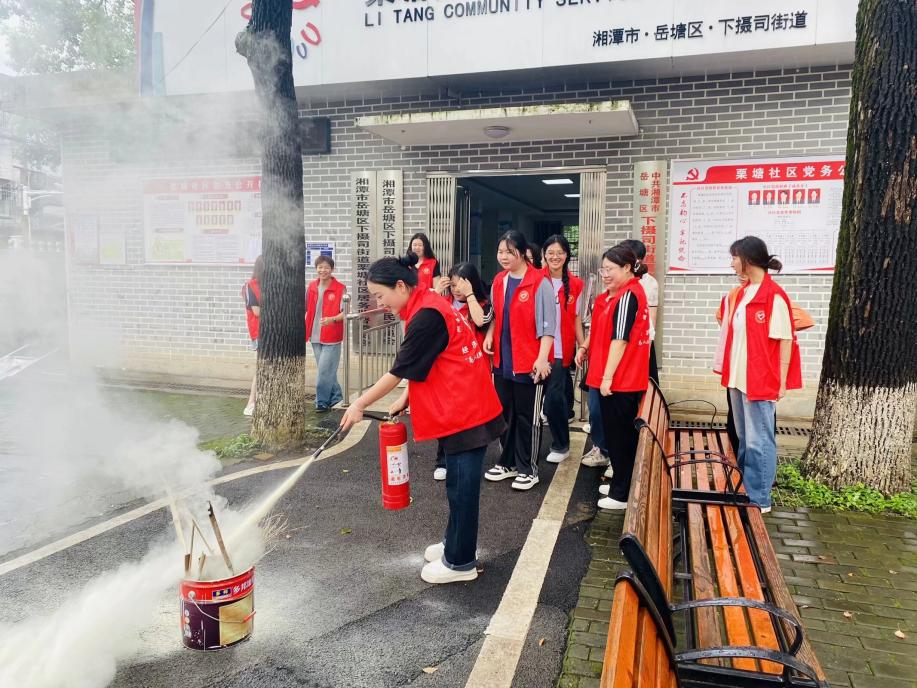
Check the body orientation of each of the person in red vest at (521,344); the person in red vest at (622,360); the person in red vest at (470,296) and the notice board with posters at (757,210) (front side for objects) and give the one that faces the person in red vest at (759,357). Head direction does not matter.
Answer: the notice board with posters

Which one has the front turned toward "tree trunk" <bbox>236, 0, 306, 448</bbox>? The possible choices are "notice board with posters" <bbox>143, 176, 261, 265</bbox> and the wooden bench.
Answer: the notice board with posters

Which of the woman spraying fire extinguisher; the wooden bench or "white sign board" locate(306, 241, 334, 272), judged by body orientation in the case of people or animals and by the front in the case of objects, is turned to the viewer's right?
the wooden bench

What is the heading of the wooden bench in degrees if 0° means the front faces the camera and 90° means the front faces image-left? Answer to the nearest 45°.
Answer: approximately 270°

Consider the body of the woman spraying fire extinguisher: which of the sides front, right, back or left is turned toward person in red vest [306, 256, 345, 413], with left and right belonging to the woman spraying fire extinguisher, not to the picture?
right

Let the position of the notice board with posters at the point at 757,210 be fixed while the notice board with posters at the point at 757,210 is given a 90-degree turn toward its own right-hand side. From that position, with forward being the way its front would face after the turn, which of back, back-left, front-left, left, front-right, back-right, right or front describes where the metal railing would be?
front

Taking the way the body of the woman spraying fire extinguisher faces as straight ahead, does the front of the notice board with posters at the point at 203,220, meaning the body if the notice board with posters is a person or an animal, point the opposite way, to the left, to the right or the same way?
to the left

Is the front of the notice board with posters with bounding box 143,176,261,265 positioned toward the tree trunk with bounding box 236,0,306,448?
yes
